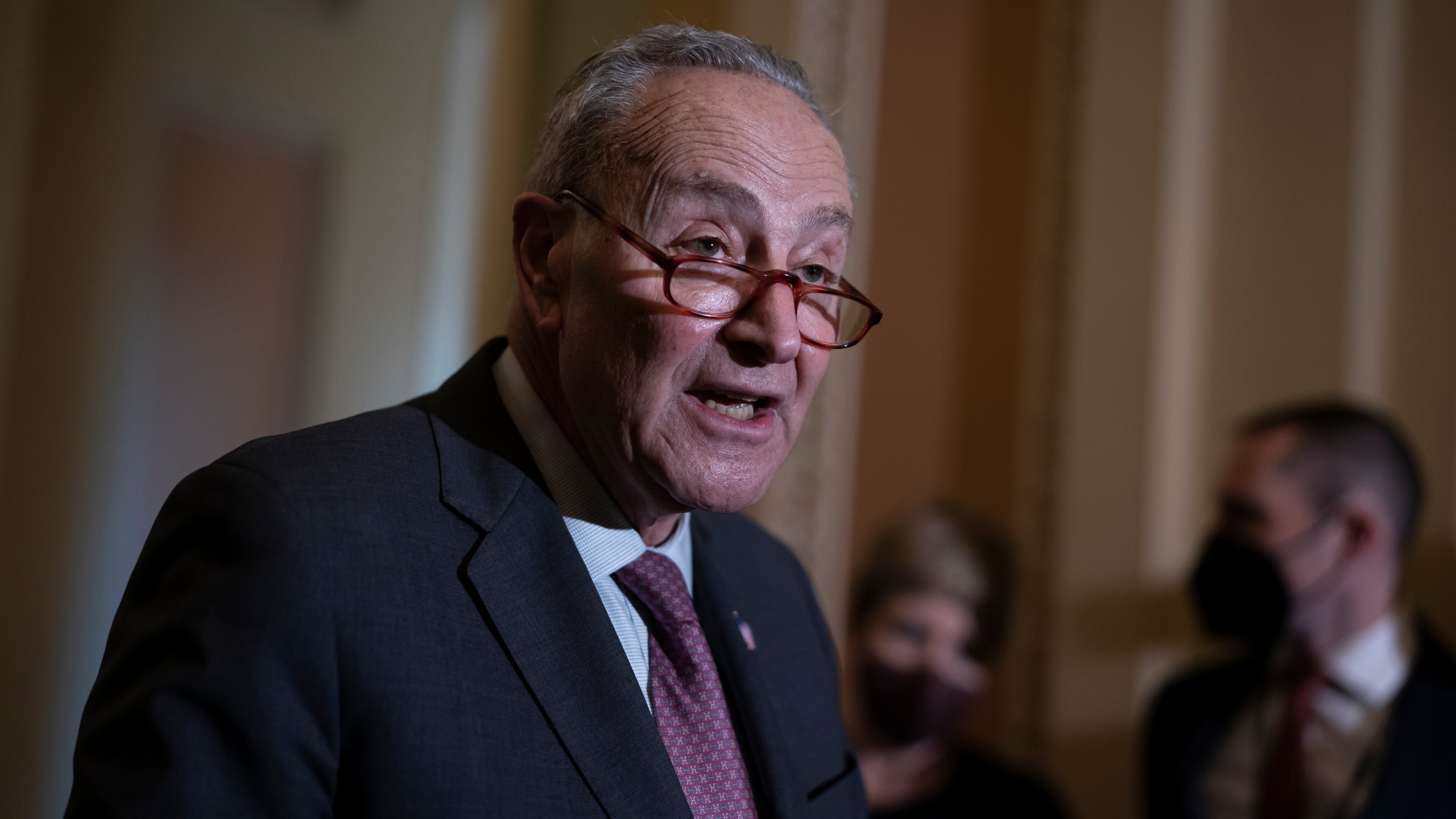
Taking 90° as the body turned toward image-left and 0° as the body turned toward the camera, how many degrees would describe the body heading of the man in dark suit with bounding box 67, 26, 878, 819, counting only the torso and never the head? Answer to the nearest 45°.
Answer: approximately 315°

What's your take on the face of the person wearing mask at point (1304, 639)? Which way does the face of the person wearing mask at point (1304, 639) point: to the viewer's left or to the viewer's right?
to the viewer's left

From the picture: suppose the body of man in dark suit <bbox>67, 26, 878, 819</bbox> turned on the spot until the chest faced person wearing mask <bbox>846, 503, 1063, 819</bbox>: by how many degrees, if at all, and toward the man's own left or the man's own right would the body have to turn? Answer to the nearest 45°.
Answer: approximately 90° to the man's own left

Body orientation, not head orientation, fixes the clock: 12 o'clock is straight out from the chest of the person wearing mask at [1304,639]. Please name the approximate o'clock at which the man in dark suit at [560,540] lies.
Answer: The man in dark suit is roughly at 11 o'clock from the person wearing mask.

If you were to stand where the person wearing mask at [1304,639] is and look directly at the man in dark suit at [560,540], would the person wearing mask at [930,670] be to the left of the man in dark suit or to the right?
right

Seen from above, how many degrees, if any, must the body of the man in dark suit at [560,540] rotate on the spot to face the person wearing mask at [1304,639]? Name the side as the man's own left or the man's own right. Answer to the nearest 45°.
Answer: approximately 90° to the man's own left

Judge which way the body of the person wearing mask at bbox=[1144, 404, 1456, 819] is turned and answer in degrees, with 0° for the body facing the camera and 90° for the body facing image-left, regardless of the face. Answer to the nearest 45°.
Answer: approximately 45°
